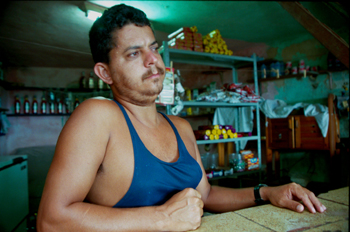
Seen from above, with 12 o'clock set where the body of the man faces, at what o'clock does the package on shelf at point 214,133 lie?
The package on shelf is roughly at 8 o'clock from the man.

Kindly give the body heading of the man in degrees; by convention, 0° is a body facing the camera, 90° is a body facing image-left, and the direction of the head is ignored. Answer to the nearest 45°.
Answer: approximately 315°

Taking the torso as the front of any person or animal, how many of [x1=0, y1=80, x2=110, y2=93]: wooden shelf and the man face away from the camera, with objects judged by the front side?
0

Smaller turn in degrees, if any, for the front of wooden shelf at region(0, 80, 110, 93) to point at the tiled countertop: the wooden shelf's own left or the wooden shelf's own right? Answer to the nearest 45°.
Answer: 0° — it already faces it

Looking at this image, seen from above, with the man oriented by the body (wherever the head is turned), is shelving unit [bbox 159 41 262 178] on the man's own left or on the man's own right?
on the man's own left

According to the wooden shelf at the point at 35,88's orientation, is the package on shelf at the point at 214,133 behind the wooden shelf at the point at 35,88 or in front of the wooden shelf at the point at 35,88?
in front

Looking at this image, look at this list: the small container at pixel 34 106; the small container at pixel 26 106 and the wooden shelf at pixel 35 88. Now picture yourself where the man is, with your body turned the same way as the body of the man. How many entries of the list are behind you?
3

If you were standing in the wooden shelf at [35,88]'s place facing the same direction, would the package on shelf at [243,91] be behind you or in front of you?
in front

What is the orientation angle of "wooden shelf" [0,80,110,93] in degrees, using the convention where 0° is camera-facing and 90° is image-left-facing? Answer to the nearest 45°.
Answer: approximately 0°

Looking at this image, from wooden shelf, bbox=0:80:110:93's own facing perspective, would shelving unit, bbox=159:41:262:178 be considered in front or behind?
in front

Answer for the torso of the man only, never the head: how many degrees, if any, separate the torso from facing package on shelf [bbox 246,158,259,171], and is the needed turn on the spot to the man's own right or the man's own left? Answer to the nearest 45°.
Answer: approximately 90° to the man's own left
